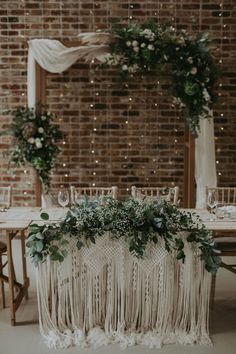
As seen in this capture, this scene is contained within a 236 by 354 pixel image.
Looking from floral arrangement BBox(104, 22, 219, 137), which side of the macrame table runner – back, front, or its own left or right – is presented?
back

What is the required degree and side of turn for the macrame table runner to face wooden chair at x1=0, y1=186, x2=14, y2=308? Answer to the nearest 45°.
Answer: approximately 135° to its right

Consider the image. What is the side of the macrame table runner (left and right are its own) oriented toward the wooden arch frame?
back

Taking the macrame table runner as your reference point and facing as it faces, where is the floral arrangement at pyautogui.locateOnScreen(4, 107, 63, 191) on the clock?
The floral arrangement is roughly at 5 o'clock from the macrame table runner.

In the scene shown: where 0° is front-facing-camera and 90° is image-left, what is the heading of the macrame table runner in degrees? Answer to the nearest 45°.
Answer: approximately 0°

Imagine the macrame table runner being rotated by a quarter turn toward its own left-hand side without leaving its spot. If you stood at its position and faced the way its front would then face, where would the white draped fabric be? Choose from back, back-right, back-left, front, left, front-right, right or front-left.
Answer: left
